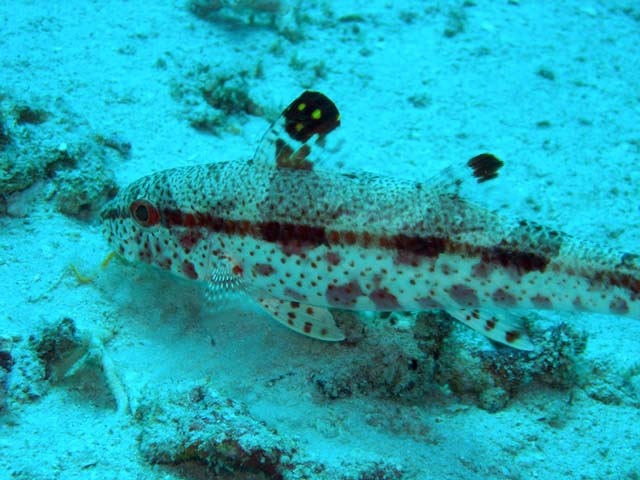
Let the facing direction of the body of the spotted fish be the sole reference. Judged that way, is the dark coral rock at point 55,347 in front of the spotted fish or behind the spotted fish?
in front

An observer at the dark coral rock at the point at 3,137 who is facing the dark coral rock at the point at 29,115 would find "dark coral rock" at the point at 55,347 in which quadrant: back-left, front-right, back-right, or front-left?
back-right

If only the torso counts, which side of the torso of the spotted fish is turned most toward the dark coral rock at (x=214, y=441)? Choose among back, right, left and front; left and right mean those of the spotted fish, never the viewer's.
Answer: left

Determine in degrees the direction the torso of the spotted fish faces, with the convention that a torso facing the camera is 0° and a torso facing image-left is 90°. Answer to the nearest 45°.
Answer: approximately 90°

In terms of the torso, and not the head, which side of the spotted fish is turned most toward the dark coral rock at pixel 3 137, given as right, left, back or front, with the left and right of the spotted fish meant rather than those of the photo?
front
